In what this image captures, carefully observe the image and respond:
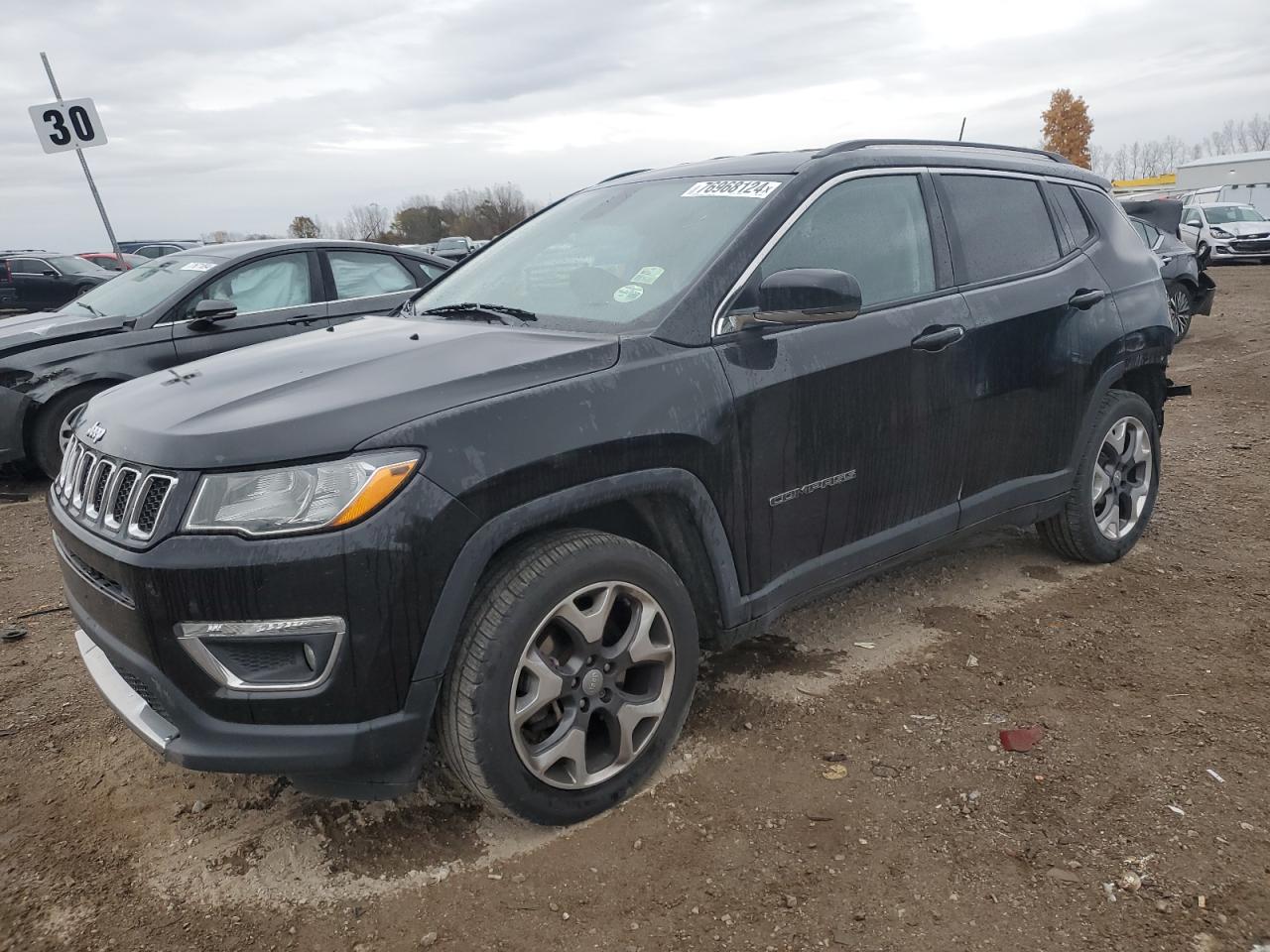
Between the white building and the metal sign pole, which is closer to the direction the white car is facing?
the metal sign pole

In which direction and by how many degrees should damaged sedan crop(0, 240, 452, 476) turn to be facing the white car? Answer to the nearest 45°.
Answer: approximately 135° to its left

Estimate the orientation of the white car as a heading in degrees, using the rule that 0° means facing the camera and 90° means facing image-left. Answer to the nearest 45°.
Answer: approximately 315°

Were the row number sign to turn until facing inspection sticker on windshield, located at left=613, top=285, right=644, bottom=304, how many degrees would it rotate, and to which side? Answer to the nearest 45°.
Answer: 0° — it already faces it

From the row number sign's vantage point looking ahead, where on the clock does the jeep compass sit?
The jeep compass is roughly at 12 o'clock from the row number sign.

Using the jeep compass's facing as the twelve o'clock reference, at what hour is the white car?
The white car is roughly at 6 o'clock from the jeep compass.

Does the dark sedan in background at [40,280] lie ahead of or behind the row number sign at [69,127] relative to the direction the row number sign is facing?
behind

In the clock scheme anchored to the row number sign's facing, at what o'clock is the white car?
The white car is roughly at 9 o'clock from the row number sign.

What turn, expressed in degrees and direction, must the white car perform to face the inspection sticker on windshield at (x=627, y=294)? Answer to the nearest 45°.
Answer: approximately 45° to its right

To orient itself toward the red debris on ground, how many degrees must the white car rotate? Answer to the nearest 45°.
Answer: approximately 45° to its right

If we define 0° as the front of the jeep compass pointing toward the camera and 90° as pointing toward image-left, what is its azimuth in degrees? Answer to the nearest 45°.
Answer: approximately 45°

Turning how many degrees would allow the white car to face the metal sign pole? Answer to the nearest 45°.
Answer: approximately 90° to its right

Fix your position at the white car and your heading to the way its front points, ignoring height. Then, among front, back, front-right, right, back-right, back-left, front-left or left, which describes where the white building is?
back-left
